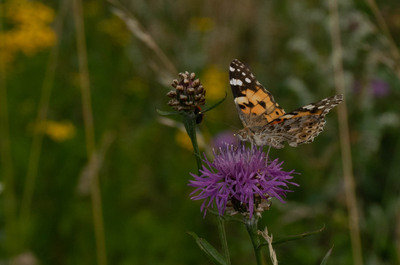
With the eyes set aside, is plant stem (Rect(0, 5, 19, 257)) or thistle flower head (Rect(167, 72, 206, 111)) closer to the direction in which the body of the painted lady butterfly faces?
the plant stem

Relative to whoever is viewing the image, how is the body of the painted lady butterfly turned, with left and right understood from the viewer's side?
facing to the left of the viewer

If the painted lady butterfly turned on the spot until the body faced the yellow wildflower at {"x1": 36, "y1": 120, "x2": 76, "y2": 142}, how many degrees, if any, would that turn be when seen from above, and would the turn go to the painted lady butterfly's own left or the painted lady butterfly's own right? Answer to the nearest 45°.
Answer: approximately 45° to the painted lady butterfly's own right

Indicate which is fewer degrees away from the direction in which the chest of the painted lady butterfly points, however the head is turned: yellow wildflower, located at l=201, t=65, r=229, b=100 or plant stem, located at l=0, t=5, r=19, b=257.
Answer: the plant stem

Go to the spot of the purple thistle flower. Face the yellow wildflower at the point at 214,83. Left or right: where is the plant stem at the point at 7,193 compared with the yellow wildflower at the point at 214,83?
left
